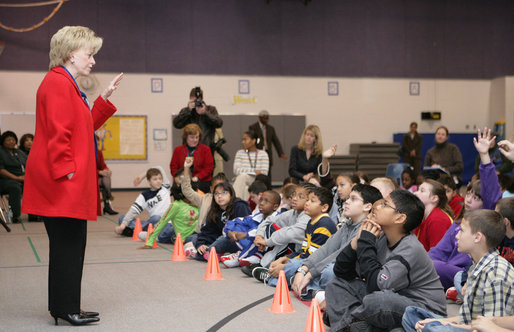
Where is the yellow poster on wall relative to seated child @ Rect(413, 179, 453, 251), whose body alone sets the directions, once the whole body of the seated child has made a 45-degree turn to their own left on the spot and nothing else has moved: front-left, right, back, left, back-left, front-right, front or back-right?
right

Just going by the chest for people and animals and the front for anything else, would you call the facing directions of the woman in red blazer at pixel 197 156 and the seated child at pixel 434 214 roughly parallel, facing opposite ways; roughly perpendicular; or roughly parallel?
roughly perpendicular

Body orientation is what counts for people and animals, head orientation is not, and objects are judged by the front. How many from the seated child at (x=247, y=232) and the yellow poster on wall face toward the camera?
1

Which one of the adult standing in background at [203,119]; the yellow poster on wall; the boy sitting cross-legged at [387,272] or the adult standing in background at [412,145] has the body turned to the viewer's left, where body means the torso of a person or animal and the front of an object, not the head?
the boy sitting cross-legged

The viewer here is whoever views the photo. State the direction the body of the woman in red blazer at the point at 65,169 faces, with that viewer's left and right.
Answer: facing to the right of the viewer

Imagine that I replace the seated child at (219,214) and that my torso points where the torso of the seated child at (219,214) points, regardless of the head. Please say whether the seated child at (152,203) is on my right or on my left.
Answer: on my right

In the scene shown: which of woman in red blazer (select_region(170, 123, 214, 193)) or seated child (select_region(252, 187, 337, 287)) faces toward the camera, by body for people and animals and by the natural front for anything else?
the woman in red blazer

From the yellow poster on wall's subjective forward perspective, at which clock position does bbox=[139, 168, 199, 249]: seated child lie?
The seated child is roughly at 12 o'clock from the yellow poster on wall.

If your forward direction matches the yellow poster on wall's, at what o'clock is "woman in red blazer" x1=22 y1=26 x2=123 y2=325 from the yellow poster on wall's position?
The woman in red blazer is roughly at 12 o'clock from the yellow poster on wall.

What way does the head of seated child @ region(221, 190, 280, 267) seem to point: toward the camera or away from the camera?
toward the camera

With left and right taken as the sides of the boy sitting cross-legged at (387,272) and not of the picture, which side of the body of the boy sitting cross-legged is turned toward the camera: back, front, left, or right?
left

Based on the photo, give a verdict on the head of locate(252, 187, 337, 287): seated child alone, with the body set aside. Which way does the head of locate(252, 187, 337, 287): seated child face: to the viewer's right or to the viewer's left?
to the viewer's left

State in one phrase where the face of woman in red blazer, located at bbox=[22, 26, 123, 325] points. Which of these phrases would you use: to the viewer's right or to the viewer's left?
to the viewer's right

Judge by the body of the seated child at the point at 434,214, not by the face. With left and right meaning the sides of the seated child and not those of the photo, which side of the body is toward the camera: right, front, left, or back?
left

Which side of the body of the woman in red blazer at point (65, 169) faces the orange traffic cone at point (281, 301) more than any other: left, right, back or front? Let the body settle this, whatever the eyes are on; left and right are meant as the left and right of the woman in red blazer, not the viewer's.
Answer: front

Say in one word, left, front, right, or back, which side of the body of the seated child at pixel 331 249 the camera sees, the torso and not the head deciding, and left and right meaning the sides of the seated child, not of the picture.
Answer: left

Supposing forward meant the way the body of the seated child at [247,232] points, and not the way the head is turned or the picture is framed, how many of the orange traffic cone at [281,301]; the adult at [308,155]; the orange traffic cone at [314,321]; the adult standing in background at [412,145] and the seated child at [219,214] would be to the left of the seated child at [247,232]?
2

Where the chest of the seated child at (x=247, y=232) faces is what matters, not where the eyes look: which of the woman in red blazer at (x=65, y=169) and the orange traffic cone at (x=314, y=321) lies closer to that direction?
the woman in red blazer
